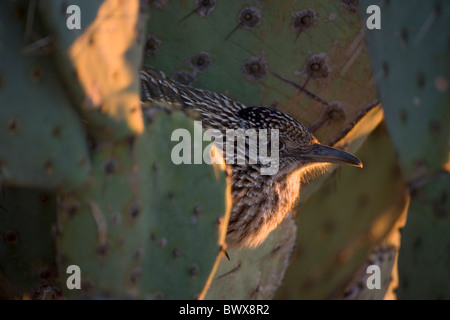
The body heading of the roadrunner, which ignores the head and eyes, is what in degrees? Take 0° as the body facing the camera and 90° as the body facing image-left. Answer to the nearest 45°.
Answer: approximately 270°
